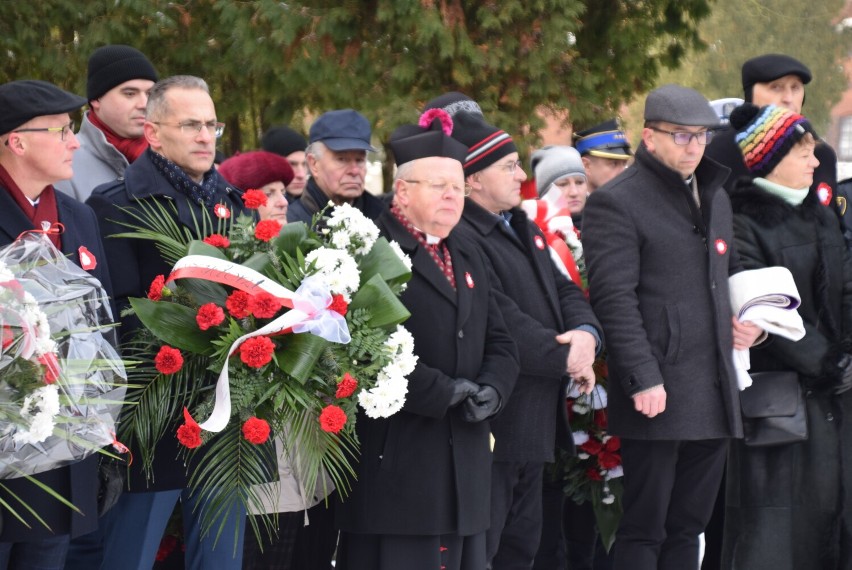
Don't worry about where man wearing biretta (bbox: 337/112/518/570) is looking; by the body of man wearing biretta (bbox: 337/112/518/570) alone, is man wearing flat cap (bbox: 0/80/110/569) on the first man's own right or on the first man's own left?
on the first man's own right

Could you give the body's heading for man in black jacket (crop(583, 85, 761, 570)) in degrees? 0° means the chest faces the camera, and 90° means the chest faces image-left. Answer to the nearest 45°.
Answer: approximately 315°

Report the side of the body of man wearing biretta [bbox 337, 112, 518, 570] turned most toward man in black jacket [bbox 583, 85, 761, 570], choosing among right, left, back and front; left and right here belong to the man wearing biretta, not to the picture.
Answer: left

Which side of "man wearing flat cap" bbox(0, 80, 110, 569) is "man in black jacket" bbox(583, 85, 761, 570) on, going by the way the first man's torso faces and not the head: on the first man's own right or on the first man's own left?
on the first man's own left

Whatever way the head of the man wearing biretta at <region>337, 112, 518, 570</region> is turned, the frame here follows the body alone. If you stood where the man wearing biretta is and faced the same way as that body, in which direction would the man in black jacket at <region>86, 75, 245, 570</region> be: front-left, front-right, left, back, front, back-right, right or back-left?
back-right

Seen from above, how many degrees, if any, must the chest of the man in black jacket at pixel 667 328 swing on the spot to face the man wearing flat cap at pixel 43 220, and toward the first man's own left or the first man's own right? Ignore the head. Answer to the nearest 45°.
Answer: approximately 90° to the first man's own right

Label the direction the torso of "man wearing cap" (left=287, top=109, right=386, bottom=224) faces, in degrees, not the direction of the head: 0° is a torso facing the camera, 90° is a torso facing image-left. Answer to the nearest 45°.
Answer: approximately 315°

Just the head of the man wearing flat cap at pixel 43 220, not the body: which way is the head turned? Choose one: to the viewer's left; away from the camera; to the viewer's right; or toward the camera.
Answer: to the viewer's right
